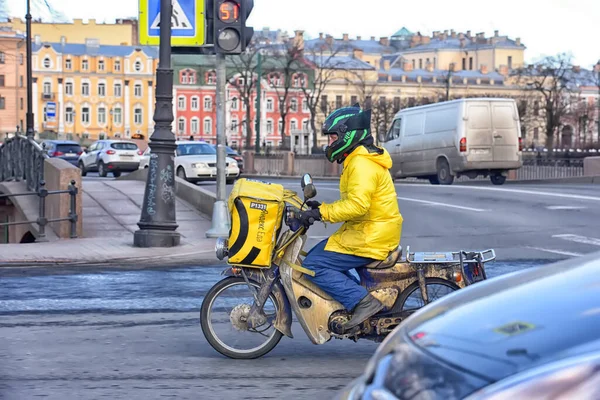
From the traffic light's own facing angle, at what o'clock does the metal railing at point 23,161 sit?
The metal railing is roughly at 5 o'clock from the traffic light.

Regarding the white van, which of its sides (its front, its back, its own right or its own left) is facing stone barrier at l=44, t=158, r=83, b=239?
left

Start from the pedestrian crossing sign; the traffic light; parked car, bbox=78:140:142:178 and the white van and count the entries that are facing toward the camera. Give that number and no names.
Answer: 2

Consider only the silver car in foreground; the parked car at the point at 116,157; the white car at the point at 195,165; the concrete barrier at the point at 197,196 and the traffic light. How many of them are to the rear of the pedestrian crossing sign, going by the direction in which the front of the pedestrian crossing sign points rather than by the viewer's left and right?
3

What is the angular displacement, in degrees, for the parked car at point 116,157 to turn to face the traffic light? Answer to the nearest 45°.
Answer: approximately 135° to its left

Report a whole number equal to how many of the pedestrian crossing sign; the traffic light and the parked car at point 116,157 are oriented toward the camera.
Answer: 2

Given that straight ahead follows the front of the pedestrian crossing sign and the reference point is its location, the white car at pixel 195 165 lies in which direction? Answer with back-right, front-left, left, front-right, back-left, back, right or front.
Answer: back

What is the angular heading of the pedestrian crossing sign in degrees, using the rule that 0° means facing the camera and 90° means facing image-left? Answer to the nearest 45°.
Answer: approximately 0°

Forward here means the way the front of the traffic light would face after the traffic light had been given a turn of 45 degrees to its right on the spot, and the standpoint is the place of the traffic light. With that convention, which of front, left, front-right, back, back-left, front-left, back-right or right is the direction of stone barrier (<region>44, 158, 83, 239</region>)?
right

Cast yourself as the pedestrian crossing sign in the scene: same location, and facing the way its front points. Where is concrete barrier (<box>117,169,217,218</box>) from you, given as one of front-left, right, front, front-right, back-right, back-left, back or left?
back

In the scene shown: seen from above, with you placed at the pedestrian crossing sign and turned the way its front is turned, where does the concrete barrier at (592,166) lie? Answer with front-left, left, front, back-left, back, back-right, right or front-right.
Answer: back-left

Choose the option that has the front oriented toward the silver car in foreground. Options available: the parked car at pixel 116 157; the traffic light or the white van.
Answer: the traffic light

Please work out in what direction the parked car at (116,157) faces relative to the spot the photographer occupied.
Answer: facing away from the viewer and to the left of the viewer

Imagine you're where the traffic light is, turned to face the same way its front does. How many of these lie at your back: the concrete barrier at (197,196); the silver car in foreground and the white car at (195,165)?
2
